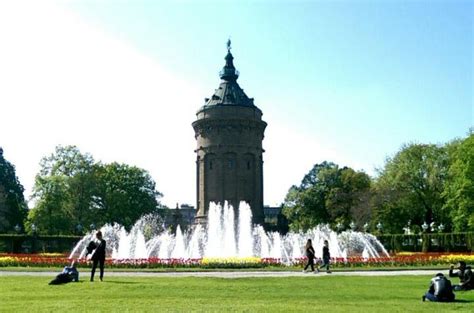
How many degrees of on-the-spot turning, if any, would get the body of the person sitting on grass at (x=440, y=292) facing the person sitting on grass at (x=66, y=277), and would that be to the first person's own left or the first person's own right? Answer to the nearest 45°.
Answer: approximately 45° to the first person's own left

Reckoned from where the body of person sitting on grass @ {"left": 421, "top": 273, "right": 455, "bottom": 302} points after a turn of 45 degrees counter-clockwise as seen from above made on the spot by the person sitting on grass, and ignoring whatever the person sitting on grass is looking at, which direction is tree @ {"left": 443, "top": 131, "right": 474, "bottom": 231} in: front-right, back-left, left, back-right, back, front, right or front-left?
right

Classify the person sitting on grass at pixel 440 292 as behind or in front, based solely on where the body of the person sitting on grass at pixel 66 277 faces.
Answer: behind

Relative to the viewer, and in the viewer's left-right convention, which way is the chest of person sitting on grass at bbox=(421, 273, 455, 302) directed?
facing away from the viewer and to the left of the viewer

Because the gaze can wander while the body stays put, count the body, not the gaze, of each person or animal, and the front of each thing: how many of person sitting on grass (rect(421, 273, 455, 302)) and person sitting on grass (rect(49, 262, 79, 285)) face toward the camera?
0
